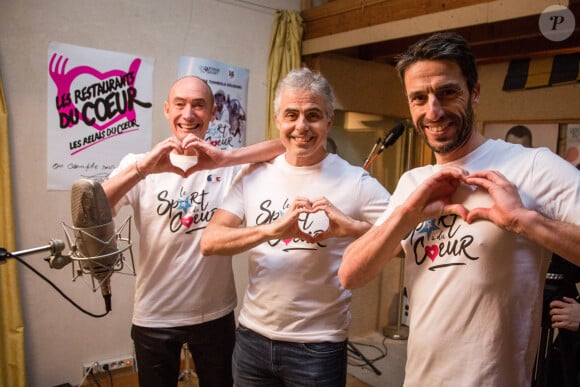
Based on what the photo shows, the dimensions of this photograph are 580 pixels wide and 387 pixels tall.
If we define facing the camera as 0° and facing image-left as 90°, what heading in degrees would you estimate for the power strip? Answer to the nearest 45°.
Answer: approximately 0°

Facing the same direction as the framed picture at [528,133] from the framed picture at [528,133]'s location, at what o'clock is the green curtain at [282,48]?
The green curtain is roughly at 2 o'clock from the framed picture.

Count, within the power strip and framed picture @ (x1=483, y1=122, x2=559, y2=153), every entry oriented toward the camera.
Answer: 2

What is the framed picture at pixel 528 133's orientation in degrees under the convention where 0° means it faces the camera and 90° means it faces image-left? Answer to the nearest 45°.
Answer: approximately 0°

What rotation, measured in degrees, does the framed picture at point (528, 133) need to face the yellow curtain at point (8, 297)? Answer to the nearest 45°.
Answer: approximately 45° to its right

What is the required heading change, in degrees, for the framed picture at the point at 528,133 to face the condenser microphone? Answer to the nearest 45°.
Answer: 0° — it already faces it

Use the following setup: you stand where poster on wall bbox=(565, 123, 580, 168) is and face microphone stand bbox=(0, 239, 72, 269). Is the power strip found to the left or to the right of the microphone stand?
right
